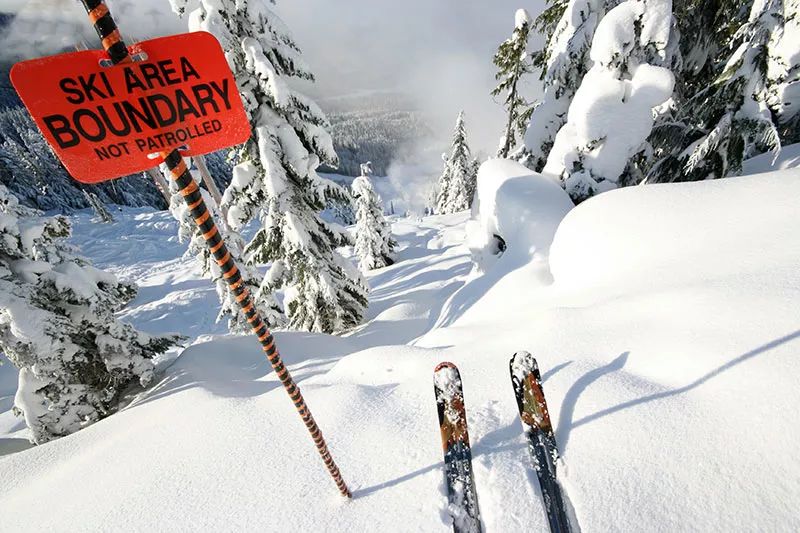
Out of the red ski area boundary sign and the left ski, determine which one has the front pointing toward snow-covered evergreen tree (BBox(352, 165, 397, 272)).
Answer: the left ski

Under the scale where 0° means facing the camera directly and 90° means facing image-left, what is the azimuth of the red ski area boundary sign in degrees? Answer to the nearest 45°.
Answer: approximately 0°

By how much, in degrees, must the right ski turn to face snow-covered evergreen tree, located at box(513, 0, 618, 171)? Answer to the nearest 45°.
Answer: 0° — it already faces it

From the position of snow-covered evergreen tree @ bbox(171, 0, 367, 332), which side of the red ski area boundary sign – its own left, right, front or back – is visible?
back

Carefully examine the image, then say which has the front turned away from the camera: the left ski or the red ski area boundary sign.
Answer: the left ski

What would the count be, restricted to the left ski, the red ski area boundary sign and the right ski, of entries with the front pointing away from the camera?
2

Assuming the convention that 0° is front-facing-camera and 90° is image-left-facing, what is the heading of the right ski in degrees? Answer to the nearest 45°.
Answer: approximately 180°

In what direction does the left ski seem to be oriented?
away from the camera

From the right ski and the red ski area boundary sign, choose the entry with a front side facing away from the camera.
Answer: the right ski

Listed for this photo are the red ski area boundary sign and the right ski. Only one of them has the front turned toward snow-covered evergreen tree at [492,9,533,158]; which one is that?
the right ski

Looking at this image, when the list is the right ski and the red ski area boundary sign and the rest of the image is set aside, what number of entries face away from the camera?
1
